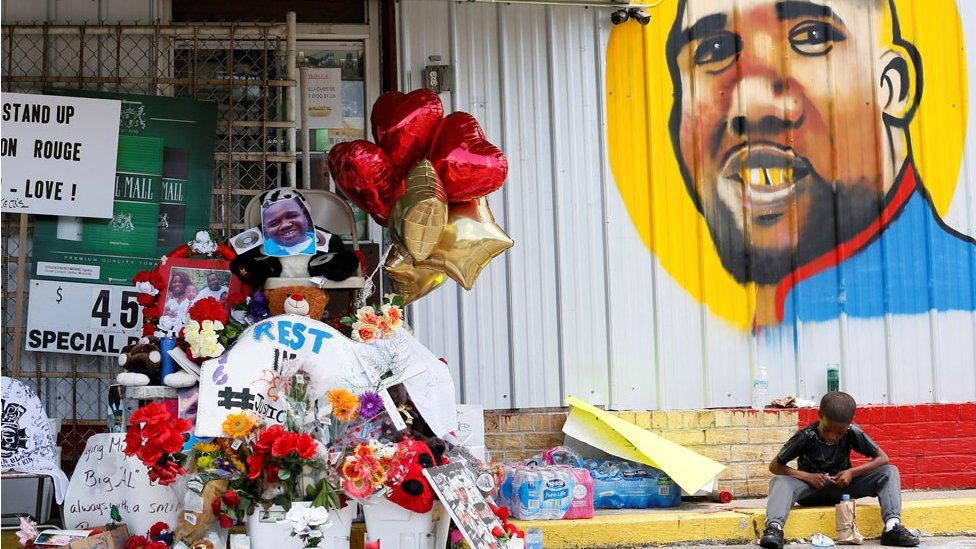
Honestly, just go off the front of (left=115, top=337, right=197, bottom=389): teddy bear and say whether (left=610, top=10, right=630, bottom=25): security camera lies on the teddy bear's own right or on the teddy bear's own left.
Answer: on the teddy bear's own left

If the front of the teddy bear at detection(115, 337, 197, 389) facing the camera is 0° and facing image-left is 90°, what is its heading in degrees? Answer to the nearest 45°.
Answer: approximately 0°

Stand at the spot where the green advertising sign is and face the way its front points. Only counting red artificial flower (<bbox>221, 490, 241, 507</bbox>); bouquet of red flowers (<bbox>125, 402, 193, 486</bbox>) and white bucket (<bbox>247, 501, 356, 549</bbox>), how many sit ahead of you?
3
